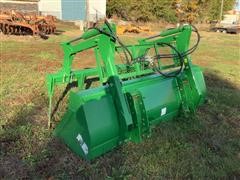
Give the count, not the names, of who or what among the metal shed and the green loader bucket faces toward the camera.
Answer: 1

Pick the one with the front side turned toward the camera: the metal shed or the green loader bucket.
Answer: the metal shed

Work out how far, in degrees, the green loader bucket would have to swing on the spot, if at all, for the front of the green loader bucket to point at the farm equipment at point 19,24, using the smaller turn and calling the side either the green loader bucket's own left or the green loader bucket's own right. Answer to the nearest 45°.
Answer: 0° — it already faces it

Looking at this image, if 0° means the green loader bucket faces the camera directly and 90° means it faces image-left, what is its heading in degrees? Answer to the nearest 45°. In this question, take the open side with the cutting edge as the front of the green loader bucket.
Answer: approximately 135°

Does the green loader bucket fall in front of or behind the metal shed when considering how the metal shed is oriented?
in front

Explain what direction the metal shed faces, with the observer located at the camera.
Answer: facing the viewer

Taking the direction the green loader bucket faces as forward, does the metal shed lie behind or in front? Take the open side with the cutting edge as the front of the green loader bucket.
in front
